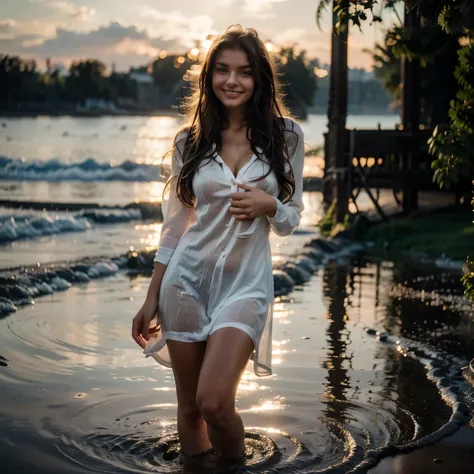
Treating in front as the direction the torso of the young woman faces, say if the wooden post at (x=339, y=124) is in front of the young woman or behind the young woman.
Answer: behind

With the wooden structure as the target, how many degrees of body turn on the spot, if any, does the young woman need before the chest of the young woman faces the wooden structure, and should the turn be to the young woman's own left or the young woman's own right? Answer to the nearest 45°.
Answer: approximately 180°

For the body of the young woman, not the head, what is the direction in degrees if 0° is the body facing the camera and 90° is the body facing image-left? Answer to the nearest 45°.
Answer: approximately 0°

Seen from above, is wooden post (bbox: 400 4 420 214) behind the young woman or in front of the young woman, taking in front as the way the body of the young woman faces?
behind

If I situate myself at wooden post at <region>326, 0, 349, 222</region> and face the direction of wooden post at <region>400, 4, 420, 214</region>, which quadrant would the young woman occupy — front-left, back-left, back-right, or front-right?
back-right
